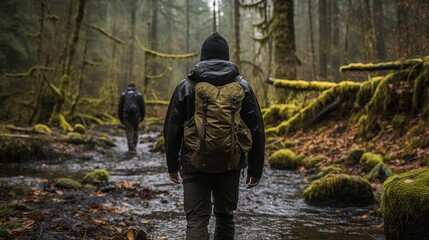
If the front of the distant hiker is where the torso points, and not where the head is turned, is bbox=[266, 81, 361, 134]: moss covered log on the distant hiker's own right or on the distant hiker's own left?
on the distant hiker's own right

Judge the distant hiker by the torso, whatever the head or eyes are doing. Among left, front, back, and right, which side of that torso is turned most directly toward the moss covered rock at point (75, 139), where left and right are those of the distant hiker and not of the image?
left

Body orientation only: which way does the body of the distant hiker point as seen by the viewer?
away from the camera

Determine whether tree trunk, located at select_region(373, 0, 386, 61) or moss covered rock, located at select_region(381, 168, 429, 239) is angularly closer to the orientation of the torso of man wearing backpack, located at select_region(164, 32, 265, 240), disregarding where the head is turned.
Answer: the tree trunk

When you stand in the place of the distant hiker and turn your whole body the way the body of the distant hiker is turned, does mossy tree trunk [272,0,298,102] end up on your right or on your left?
on your right

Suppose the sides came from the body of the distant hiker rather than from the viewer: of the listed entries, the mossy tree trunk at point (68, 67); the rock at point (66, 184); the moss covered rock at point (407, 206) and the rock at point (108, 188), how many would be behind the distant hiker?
3

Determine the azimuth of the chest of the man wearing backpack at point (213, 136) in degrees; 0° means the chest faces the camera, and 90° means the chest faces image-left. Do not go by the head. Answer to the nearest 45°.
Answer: approximately 180°

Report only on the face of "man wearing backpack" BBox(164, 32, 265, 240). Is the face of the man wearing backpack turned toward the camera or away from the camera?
away from the camera

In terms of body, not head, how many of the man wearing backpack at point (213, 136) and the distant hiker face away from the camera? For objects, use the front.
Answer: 2

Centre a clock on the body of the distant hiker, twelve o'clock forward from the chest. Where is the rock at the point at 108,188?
The rock is roughly at 6 o'clock from the distant hiker.
